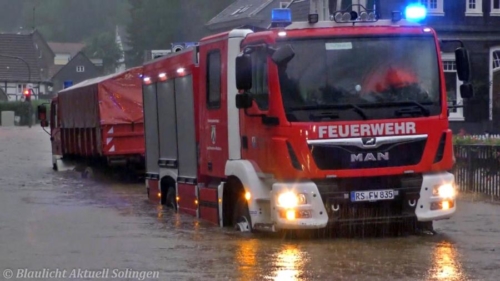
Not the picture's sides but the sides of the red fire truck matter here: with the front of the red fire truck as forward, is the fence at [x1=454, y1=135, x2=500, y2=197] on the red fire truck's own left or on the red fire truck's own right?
on the red fire truck's own left

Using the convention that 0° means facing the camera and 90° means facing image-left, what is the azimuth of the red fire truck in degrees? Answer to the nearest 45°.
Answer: approximately 315°

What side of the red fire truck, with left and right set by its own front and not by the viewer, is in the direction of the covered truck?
back
